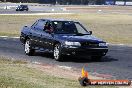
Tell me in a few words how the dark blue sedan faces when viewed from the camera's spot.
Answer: facing the viewer and to the right of the viewer
